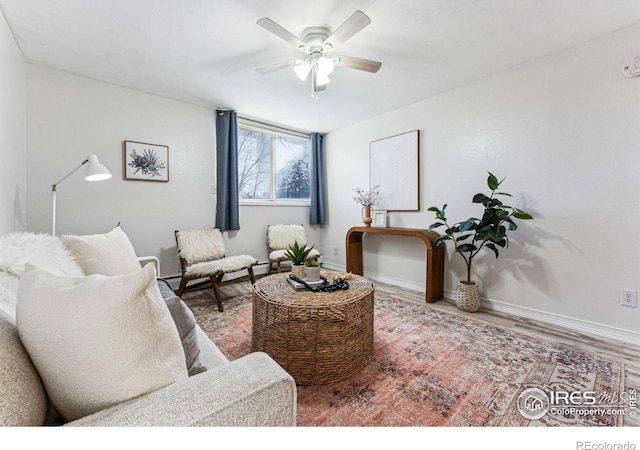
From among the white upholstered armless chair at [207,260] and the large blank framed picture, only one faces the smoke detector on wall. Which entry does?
the white upholstered armless chair

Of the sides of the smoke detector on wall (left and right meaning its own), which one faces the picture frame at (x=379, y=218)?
right

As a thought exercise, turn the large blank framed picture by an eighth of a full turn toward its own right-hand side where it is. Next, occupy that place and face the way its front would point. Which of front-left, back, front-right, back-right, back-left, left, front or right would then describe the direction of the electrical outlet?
back-left

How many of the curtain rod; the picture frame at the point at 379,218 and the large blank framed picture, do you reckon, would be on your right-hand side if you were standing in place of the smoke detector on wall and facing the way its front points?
3

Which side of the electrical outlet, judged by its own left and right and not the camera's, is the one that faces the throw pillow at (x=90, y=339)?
front

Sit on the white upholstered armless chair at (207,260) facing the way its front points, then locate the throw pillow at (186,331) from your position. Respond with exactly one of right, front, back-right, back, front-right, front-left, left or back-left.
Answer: front-right

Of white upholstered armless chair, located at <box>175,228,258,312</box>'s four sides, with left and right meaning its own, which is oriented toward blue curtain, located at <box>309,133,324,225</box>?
left
